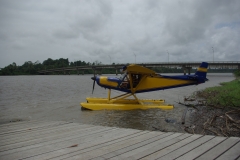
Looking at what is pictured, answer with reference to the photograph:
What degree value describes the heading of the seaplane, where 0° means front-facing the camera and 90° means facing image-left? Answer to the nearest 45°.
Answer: approximately 90°
